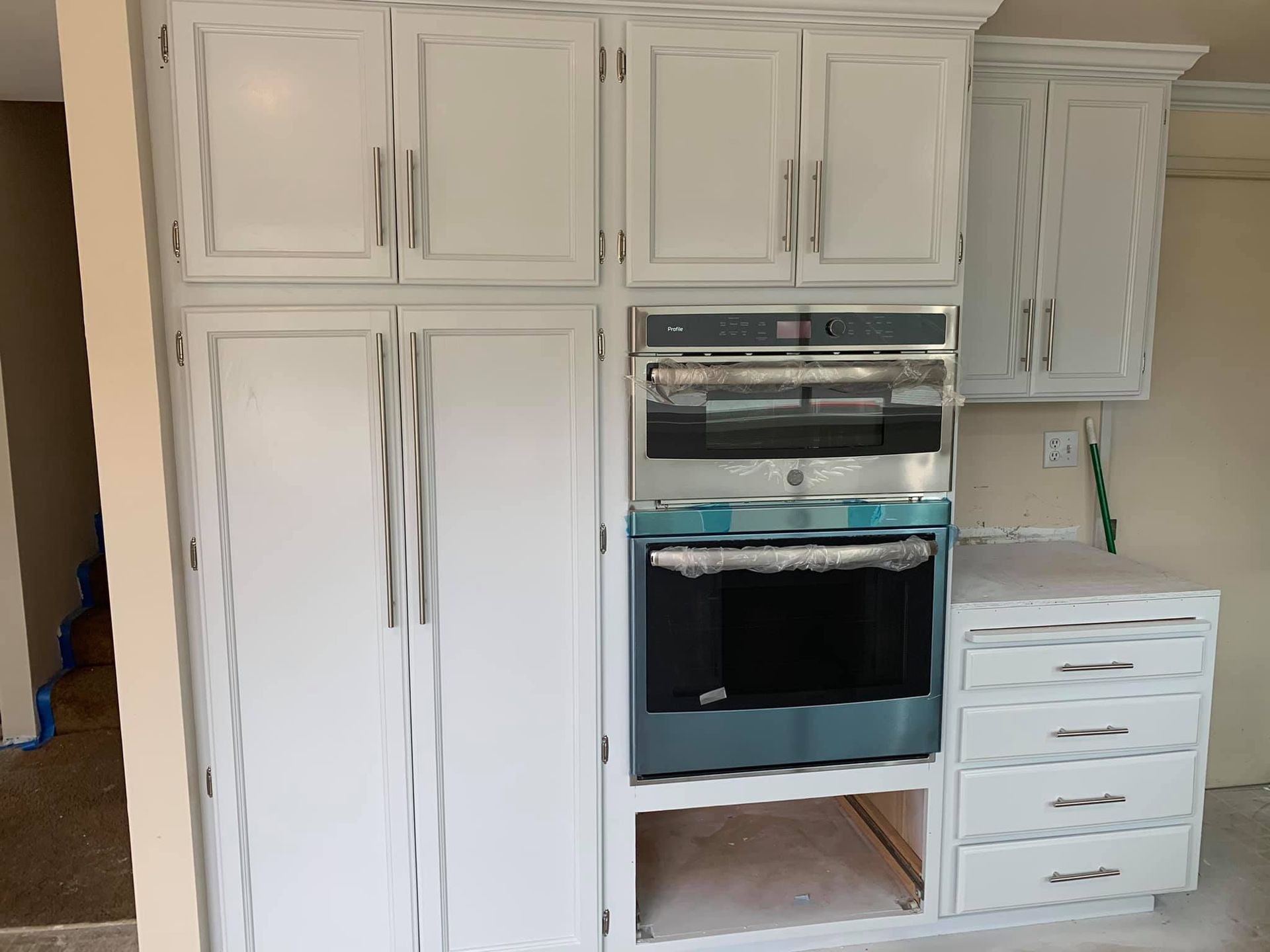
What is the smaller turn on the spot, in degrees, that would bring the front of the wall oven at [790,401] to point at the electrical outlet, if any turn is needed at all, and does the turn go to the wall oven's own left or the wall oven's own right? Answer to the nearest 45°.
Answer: approximately 135° to the wall oven's own left

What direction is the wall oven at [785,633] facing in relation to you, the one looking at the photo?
facing the viewer

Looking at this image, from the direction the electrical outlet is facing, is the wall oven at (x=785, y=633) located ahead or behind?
ahead

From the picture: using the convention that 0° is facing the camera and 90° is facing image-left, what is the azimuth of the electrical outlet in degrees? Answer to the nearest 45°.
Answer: approximately 0°

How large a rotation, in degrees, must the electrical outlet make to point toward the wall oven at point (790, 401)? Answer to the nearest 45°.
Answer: approximately 45° to its right
